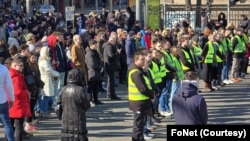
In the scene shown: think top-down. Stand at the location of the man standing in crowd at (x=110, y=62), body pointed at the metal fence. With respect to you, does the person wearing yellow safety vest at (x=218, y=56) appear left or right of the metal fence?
right

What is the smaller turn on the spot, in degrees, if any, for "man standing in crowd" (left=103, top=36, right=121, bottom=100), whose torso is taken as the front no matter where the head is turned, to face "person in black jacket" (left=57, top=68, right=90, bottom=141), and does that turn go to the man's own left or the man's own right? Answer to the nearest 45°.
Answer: approximately 90° to the man's own right

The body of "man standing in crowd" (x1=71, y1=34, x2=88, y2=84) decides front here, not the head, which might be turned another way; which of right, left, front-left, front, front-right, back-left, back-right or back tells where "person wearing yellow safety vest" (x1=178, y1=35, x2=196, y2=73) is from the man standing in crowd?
front-left

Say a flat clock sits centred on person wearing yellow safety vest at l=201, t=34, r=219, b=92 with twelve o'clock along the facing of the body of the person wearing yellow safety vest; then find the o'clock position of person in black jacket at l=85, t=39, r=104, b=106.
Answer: The person in black jacket is roughly at 3 o'clock from the person wearing yellow safety vest.

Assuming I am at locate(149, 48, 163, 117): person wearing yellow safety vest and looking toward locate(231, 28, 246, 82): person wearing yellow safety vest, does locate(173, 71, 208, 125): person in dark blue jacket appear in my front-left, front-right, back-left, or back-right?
back-right

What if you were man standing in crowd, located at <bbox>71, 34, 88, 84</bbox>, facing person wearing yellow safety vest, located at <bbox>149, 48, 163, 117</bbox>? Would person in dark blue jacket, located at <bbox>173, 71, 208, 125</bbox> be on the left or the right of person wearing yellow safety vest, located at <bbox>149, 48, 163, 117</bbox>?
right
